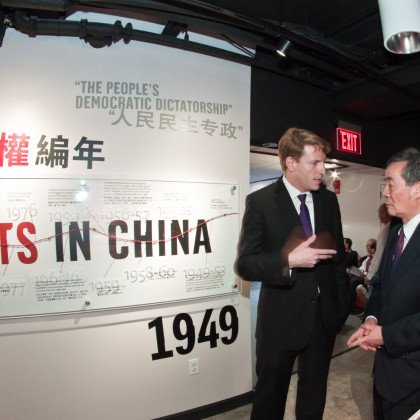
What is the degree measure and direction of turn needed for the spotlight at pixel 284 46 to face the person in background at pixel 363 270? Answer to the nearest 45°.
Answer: approximately 135° to its right

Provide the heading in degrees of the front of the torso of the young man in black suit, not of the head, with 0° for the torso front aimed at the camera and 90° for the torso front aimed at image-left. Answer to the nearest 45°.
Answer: approximately 315°
